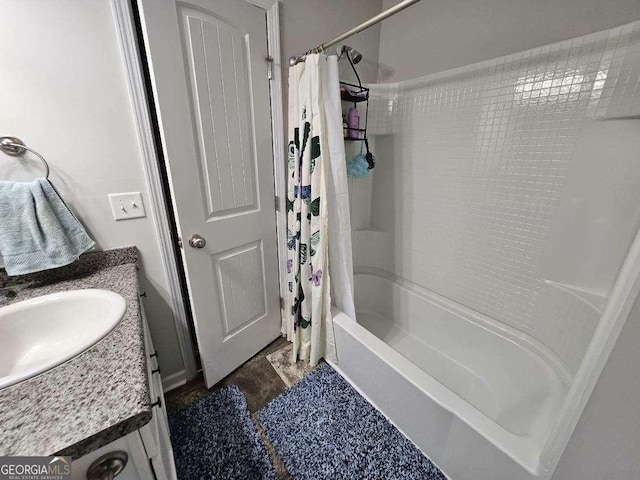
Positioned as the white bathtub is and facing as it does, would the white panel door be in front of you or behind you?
in front

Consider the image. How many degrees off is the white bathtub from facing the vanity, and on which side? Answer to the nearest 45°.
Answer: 0° — it already faces it

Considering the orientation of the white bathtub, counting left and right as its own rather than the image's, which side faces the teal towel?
front

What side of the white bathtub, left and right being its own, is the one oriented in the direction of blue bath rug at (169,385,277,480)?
front

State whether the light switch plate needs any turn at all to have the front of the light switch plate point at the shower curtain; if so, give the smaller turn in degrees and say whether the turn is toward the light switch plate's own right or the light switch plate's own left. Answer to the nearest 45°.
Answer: approximately 90° to the light switch plate's own left

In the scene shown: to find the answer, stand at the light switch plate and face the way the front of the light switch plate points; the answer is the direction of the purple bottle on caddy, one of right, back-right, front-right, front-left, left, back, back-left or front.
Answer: left
